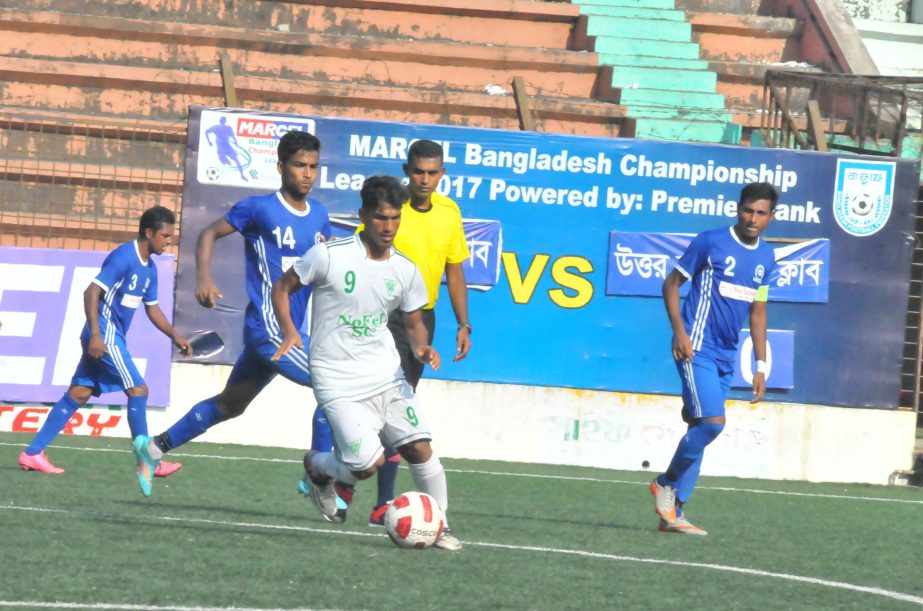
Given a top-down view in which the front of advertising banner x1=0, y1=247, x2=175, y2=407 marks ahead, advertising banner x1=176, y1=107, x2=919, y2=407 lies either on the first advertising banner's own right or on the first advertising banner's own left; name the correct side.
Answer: on the first advertising banner's own left

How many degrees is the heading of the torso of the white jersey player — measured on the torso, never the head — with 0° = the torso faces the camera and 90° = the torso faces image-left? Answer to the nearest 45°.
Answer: approximately 315°

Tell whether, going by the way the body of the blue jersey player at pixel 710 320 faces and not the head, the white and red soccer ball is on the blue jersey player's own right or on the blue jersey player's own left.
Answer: on the blue jersey player's own right

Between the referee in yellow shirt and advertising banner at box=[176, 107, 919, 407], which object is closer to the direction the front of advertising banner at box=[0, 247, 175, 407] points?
the referee in yellow shirt

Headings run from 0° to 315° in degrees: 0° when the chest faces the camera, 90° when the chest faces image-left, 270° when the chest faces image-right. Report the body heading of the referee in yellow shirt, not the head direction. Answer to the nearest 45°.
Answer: approximately 0°

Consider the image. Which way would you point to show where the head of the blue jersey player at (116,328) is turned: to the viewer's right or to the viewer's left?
to the viewer's right

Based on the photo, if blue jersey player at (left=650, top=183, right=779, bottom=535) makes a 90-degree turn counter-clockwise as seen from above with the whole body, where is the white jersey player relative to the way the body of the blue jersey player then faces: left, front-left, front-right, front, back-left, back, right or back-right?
back
